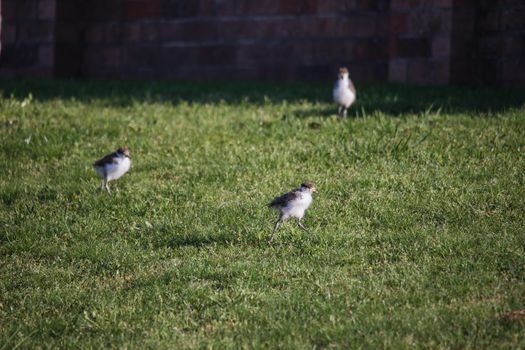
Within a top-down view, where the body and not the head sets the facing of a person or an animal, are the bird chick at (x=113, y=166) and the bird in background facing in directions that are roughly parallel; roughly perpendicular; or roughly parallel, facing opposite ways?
roughly perpendicular

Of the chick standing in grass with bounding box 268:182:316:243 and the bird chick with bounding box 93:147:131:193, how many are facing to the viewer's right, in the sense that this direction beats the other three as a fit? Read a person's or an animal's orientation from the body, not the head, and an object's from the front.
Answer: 2

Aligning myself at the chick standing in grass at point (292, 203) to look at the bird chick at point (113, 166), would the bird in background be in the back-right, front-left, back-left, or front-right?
front-right

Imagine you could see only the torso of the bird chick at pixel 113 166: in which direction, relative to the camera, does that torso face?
to the viewer's right

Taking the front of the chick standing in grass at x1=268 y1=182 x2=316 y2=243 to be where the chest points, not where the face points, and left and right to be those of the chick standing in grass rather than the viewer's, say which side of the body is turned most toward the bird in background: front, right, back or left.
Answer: left

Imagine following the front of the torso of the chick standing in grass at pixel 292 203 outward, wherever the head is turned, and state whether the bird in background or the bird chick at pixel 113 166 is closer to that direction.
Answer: the bird in background

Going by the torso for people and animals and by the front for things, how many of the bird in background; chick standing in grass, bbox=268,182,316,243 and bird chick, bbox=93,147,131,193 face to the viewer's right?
2

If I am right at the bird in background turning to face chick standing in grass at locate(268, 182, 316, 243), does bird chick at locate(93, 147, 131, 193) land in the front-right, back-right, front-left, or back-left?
front-right

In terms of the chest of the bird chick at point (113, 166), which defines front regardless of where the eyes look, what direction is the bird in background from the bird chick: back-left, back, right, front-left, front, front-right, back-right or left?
front-left

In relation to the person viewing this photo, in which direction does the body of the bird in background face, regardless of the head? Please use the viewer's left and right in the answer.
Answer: facing the viewer

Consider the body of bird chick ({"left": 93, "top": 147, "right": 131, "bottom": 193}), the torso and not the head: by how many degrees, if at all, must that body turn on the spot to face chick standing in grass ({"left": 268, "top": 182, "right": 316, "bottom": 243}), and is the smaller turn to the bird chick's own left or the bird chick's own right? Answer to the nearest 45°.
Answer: approximately 45° to the bird chick's own right

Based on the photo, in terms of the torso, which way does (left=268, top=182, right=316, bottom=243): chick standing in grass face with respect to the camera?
to the viewer's right

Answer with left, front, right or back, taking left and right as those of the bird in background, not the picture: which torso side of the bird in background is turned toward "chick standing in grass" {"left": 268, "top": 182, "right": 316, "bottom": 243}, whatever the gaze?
front

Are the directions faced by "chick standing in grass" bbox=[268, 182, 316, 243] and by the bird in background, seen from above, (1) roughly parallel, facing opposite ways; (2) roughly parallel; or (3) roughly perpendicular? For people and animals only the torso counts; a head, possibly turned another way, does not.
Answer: roughly perpendicular
